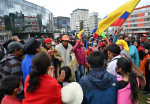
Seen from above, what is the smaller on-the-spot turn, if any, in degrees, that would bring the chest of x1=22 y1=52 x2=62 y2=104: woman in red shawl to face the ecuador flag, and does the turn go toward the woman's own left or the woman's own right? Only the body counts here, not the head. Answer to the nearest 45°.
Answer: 0° — they already face it

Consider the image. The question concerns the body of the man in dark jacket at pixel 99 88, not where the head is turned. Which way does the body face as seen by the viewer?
away from the camera

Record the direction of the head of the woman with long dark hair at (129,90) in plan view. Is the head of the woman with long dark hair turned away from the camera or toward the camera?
away from the camera

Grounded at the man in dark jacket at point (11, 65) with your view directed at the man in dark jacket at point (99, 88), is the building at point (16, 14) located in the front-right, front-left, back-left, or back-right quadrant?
back-left

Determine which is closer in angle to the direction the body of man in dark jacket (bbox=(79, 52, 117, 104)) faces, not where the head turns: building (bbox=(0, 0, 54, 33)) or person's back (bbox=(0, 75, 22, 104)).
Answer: the building

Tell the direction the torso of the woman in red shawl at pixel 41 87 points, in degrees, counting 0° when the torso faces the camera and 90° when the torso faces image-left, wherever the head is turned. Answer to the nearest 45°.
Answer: approximately 225°

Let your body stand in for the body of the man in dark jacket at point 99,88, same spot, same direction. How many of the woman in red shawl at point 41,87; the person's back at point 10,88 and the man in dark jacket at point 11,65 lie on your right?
0

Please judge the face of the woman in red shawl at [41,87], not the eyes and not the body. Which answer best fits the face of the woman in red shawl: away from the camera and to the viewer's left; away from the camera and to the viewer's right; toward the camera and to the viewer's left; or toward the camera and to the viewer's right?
away from the camera and to the viewer's right

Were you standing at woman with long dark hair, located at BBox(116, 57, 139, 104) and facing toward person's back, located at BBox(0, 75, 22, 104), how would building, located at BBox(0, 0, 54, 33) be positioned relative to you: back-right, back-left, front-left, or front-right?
front-right

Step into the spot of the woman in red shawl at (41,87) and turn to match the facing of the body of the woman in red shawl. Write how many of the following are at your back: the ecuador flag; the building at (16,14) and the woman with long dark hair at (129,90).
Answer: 0

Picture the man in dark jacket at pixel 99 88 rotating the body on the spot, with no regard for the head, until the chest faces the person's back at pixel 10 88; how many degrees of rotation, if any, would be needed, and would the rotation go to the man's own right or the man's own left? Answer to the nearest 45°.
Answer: approximately 90° to the man's own left

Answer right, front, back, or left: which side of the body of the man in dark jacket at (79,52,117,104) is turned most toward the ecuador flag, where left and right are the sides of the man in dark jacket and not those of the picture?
front

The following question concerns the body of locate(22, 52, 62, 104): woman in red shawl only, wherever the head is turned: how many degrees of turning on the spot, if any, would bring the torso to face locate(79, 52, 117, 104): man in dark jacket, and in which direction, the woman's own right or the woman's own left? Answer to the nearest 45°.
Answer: approximately 45° to the woman's own right

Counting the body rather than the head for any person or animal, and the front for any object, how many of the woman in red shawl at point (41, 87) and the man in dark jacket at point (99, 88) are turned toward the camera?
0

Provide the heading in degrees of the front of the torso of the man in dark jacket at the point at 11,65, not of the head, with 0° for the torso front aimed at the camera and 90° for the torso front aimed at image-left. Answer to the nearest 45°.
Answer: approximately 225°

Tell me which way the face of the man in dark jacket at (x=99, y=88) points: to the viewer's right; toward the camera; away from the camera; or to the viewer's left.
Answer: away from the camera

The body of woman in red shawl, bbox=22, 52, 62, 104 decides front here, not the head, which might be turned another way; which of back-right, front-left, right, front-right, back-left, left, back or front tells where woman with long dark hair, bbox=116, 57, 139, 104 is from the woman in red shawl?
front-right
